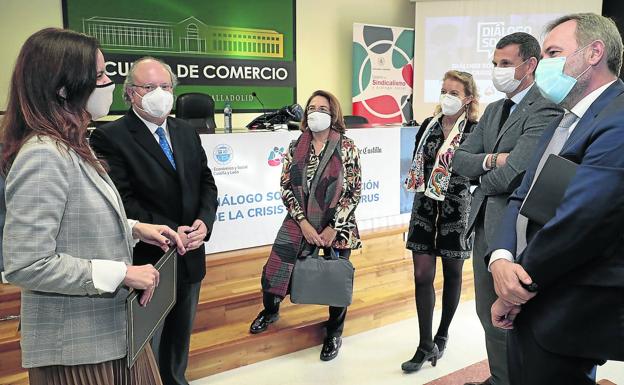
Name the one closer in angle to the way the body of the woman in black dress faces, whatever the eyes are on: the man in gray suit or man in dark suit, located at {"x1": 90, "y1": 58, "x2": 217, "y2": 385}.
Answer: the man in dark suit

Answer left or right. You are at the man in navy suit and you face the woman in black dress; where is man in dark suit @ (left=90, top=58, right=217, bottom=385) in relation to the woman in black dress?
left

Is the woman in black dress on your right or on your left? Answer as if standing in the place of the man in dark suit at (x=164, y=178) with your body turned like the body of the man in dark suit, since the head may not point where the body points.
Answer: on your left

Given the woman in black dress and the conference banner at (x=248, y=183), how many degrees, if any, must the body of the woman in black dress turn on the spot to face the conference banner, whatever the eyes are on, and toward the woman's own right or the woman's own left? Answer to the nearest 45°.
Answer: approximately 90° to the woman's own right

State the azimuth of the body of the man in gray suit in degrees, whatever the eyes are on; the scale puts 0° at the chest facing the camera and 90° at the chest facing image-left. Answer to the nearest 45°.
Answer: approximately 45°

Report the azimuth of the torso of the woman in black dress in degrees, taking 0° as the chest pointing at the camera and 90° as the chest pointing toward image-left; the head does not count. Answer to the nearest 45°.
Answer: approximately 45°

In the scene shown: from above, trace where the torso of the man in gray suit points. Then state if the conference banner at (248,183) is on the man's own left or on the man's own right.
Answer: on the man's own right

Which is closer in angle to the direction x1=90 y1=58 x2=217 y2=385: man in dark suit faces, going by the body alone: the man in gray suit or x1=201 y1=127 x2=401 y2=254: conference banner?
the man in gray suit

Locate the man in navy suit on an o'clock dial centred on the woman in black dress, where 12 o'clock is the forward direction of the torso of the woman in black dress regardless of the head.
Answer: The man in navy suit is roughly at 10 o'clock from the woman in black dress.
